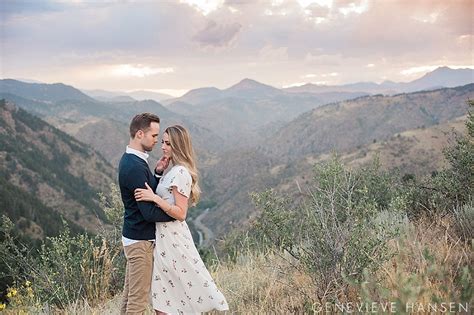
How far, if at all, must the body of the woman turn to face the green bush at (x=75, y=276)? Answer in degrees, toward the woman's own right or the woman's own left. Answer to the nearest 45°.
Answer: approximately 45° to the woman's own right

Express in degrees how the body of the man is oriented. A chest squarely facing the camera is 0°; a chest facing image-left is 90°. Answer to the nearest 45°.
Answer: approximately 270°

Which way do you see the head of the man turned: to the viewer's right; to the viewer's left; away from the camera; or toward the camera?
to the viewer's right

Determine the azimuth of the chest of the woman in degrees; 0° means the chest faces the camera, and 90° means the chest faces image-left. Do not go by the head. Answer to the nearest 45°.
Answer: approximately 90°

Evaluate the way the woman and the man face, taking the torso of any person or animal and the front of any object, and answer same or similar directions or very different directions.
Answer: very different directions

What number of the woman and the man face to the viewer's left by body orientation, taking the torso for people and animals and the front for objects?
1

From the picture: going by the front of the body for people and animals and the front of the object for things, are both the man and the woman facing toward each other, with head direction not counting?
yes
